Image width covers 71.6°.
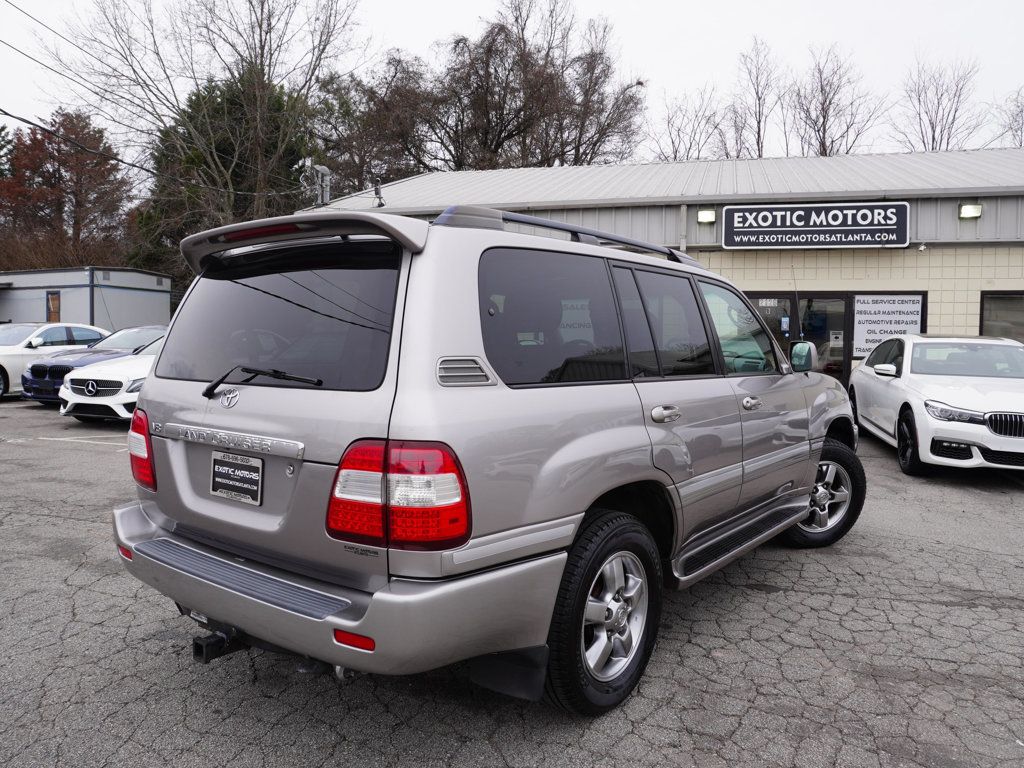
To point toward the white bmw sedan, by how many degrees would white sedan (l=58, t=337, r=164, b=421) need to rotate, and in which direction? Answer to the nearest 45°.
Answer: approximately 90° to its left

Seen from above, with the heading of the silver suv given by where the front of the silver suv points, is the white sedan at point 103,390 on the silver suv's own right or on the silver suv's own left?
on the silver suv's own left

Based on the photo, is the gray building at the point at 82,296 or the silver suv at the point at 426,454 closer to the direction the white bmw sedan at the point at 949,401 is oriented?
the silver suv

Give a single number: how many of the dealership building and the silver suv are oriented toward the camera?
1

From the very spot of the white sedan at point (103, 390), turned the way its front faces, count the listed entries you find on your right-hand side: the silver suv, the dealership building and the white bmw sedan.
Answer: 0

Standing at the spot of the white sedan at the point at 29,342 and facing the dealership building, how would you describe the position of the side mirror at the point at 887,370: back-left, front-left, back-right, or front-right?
front-right

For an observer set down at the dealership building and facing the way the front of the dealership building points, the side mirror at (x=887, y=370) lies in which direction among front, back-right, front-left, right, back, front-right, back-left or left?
front

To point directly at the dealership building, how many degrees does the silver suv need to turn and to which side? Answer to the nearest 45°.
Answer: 0° — it already faces it

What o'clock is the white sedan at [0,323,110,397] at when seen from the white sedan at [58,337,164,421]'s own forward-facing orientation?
the white sedan at [0,323,110,397] is roughly at 4 o'clock from the white sedan at [58,337,164,421].

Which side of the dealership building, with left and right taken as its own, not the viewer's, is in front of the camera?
front

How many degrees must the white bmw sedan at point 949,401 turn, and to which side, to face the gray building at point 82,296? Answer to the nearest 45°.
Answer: approximately 135° to its right

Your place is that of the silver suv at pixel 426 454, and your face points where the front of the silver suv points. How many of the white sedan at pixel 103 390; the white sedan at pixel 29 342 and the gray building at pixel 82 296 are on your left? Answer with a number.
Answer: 3

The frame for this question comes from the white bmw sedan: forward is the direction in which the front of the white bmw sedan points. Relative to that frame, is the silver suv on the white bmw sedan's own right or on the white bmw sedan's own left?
on the white bmw sedan's own right

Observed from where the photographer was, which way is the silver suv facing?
facing away from the viewer and to the right of the viewer

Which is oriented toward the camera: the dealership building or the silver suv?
the dealership building
